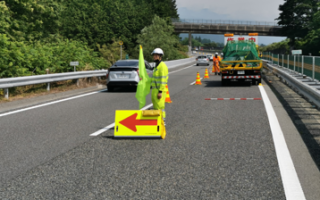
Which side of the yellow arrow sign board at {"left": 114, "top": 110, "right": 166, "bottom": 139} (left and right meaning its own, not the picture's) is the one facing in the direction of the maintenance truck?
back

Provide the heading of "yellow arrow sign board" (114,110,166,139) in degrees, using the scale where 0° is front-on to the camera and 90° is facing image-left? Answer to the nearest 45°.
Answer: approximately 0°

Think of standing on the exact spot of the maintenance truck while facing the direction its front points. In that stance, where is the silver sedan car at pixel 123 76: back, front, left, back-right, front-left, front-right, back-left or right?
back-left

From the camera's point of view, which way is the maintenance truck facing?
away from the camera

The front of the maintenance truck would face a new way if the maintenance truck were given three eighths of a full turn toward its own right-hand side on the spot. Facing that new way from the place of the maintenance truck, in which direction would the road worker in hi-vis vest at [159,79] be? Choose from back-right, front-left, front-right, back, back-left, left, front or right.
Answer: front-right

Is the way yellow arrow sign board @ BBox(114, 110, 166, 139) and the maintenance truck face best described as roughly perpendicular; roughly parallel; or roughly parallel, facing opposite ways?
roughly parallel, facing opposite ways

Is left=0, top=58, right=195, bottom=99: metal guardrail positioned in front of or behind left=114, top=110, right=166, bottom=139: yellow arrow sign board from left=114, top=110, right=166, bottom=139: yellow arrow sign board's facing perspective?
behind

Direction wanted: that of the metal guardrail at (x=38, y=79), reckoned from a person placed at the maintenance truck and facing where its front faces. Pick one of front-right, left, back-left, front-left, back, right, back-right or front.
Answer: back-left

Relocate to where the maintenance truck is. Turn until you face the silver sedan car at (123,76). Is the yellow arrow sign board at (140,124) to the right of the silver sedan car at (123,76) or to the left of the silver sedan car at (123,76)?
left

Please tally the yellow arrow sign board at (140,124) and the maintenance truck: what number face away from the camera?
1

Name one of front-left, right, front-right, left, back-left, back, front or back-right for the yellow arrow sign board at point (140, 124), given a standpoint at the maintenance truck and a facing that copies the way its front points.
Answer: back

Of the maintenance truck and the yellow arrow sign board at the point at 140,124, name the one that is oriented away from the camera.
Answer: the maintenance truck
